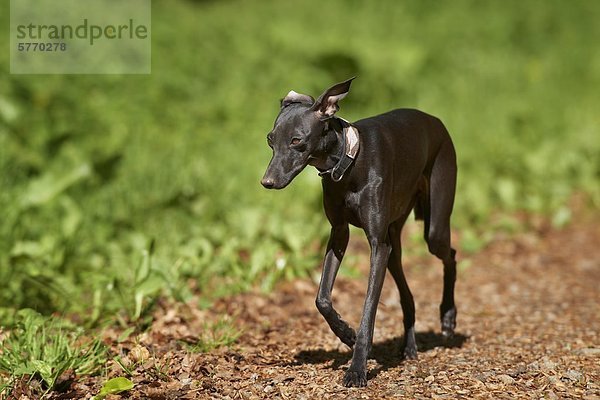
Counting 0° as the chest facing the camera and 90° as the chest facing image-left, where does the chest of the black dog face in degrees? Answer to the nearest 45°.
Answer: approximately 45°

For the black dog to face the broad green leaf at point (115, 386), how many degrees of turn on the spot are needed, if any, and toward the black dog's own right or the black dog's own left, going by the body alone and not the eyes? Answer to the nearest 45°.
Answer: approximately 45° to the black dog's own right
